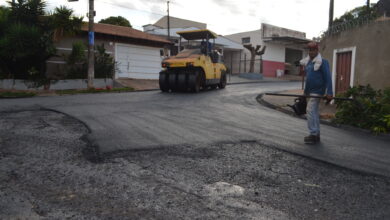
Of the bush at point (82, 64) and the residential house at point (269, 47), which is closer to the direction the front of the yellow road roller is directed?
the bush

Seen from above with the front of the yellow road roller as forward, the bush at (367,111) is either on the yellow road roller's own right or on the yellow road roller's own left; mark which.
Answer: on the yellow road roller's own left

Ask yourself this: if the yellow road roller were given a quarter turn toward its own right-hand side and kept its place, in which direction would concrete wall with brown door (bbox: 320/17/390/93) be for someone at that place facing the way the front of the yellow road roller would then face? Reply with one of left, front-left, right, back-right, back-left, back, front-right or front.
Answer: back

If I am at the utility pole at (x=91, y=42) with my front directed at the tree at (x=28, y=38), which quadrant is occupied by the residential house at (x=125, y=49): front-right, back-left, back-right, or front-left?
back-right

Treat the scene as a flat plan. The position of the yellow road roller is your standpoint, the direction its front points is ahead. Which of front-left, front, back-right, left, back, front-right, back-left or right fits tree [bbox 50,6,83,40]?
front-right

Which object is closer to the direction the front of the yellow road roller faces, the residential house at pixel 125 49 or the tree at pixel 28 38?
the tree

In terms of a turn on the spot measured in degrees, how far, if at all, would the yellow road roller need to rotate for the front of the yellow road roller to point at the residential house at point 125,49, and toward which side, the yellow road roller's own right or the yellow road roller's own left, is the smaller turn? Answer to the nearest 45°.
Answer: approximately 90° to the yellow road roller's own right

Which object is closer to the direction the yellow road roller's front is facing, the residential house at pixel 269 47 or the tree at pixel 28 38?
the tree

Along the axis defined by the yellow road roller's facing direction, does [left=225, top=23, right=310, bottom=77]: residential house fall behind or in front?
behind

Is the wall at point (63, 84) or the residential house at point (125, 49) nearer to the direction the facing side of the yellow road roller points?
the wall

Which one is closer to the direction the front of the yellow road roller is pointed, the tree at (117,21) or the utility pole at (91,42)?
the utility pole

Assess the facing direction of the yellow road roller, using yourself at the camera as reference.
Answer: facing the viewer and to the left of the viewer

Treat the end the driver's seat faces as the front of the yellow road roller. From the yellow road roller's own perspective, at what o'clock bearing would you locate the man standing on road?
The man standing on road is roughly at 10 o'clock from the yellow road roller.
